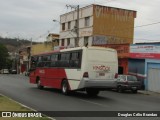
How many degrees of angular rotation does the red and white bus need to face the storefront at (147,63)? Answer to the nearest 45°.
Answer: approximately 90° to its right

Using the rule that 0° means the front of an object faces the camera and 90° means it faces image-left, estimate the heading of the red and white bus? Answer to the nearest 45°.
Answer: approximately 135°

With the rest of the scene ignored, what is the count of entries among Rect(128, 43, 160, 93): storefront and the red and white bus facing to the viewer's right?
0

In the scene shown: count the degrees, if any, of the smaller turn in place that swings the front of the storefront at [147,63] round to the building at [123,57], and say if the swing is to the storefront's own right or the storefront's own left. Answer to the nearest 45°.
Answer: approximately 90° to the storefront's own right

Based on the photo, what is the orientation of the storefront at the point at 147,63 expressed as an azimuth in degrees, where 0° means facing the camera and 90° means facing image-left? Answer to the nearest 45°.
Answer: approximately 45°

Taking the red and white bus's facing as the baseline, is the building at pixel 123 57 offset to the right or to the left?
on its right

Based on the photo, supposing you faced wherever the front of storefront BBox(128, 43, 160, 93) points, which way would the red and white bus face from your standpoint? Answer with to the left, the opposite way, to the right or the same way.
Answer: to the right

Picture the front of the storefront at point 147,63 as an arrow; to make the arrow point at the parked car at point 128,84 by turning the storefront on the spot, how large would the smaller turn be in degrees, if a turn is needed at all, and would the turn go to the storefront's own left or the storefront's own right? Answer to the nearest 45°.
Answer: approximately 45° to the storefront's own left
